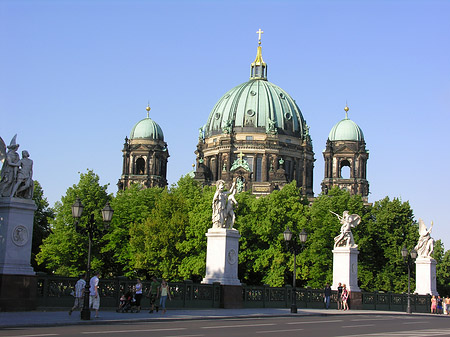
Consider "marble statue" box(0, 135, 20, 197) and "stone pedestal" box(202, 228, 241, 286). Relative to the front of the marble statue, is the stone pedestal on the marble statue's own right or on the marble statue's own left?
on the marble statue's own left

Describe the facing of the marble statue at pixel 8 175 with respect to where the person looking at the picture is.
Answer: facing the viewer and to the right of the viewer

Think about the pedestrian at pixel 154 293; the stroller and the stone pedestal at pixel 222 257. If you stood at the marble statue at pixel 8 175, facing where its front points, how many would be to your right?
0

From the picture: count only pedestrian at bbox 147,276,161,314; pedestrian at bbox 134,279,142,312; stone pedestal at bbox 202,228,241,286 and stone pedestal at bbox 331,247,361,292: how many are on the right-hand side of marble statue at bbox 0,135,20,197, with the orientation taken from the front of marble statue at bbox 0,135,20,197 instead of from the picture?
0

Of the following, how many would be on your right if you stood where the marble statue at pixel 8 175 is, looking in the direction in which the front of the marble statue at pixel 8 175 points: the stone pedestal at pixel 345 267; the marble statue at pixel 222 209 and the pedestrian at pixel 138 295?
0

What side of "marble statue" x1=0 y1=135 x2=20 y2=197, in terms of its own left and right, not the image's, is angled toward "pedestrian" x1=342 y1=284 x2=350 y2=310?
left

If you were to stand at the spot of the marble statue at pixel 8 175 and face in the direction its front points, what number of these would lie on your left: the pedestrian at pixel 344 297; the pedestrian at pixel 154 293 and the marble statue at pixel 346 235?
3

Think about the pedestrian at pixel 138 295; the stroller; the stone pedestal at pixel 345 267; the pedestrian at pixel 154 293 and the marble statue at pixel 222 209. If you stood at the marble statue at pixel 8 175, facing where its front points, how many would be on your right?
0

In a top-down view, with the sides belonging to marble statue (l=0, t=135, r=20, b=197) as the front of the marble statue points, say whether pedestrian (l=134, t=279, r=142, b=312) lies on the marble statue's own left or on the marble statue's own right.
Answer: on the marble statue's own left

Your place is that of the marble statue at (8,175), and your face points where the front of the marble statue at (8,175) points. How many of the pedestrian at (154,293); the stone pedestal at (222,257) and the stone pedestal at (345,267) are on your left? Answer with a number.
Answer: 3

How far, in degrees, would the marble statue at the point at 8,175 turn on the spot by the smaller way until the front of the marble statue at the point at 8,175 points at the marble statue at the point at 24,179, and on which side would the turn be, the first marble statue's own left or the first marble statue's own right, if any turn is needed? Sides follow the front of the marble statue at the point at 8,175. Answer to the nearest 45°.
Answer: approximately 45° to the first marble statue's own left

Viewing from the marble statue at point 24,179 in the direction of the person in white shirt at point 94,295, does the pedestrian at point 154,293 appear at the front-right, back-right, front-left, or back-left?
front-left

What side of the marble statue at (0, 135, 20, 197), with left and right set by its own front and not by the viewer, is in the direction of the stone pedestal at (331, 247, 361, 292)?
left
